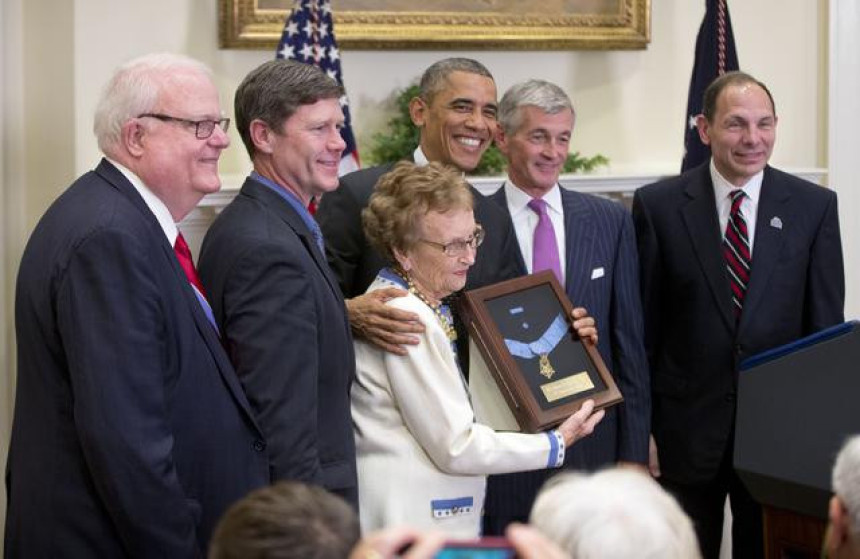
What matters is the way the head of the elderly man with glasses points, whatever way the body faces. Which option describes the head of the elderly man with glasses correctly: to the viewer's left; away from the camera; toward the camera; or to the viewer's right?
to the viewer's right

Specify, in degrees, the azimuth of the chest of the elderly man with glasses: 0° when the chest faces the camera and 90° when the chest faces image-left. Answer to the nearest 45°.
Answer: approximately 270°

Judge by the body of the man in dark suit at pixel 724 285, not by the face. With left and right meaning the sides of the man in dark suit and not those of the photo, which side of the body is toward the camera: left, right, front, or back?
front

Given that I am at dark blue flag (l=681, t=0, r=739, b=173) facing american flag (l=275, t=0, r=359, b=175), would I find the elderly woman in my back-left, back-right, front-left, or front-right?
front-left

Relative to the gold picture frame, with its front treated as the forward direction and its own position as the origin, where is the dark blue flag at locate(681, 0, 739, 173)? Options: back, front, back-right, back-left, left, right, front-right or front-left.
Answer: left

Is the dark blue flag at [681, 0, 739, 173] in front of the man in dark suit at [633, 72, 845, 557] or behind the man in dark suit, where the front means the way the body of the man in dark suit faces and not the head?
behind

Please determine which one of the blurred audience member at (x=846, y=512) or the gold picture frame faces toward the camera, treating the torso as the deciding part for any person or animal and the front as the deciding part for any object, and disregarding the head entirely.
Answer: the gold picture frame

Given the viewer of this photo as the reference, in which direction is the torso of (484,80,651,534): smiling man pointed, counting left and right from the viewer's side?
facing the viewer

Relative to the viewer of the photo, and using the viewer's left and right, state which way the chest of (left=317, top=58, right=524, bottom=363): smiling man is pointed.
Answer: facing the viewer and to the right of the viewer

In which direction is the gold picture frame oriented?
toward the camera

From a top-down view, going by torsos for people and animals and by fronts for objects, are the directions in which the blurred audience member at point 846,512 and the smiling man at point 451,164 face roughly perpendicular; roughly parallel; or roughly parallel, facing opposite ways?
roughly parallel, facing opposite ways

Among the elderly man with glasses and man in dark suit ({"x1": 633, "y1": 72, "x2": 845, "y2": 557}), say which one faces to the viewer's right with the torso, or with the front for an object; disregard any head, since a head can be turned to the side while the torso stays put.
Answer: the elderly man with glasses

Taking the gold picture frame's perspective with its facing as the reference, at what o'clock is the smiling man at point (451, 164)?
The smiling man is roughly at 12 o'clock from the gold picture frame.

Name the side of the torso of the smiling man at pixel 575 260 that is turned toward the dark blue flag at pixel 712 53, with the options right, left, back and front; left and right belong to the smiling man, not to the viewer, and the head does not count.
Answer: back

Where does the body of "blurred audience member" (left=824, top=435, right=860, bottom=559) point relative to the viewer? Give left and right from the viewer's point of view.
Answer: facing away from the viewer and to the left of the viewer
